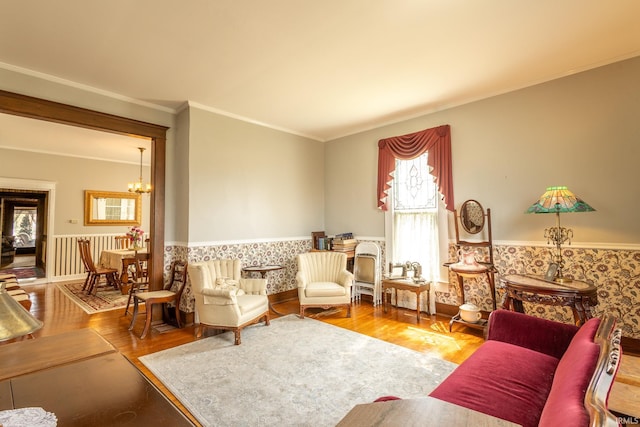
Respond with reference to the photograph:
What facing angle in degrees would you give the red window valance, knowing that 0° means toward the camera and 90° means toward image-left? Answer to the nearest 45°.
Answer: approximately 45°

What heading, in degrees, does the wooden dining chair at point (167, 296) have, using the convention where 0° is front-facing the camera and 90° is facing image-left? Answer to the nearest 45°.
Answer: approximately 45°

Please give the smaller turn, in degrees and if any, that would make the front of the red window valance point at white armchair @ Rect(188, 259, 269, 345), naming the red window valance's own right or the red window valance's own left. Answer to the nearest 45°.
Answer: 0° — it already faces it

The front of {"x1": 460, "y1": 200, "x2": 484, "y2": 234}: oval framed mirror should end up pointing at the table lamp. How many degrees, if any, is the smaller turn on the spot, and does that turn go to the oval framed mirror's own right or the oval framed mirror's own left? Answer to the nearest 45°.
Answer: approximately 45° to the oval framed mirror's own left

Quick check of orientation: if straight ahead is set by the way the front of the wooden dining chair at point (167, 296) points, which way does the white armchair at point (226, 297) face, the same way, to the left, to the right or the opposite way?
to the left

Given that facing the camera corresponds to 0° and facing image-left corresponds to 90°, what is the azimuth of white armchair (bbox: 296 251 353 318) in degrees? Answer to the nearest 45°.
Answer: approximately 0°

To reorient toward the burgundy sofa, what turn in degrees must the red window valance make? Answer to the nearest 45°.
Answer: approximately 45° to its left

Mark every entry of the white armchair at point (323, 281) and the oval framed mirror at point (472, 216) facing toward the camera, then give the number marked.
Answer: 2

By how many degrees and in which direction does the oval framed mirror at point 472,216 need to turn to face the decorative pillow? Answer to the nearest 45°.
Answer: approximately 45° to its right

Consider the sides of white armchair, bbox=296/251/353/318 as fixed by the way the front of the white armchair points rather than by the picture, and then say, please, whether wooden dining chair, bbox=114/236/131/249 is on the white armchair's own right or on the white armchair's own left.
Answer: on the white armchair's own right

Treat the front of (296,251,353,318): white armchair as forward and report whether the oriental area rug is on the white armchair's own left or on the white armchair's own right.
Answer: on the white armchair's own right

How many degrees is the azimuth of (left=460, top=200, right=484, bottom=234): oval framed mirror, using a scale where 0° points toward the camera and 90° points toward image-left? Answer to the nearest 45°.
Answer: approximately 0°
